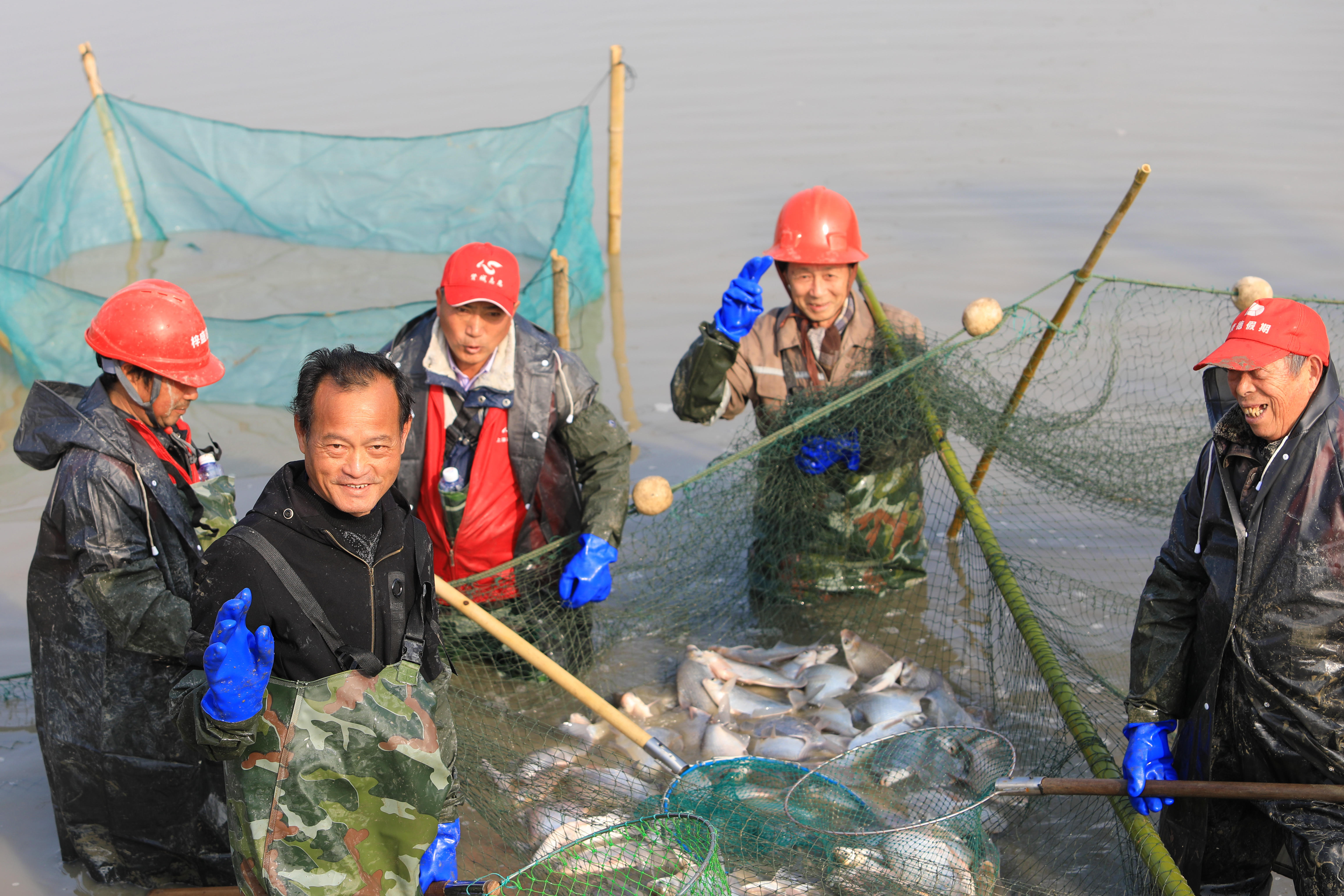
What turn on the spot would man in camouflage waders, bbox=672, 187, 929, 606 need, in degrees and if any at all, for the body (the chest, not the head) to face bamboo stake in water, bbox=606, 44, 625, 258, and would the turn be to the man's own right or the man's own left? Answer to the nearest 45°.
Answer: approximately 180°

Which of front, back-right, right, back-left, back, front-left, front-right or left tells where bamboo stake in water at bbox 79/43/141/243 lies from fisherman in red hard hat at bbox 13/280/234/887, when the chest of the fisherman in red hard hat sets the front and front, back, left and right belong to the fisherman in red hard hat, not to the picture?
left

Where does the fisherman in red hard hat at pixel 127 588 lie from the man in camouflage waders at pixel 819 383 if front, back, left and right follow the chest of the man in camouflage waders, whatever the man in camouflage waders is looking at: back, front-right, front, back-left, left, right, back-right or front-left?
front-right

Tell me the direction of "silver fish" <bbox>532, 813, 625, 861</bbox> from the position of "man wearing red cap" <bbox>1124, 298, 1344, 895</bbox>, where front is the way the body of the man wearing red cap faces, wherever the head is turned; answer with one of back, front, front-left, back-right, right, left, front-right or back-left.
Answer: front-right

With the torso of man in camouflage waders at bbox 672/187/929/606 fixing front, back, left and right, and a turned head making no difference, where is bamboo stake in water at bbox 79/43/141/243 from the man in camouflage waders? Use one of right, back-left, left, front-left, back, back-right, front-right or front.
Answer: back-right

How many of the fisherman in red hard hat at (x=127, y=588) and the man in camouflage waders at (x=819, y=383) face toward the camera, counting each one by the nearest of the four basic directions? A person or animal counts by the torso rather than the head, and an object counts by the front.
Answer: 1

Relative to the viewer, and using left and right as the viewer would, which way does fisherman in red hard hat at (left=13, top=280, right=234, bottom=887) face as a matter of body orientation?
facing to the right of the viewer

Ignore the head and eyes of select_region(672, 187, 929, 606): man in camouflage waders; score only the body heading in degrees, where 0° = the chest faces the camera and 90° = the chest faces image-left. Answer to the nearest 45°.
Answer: approximately 0°
